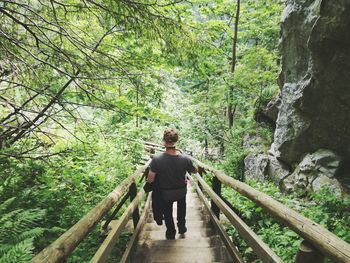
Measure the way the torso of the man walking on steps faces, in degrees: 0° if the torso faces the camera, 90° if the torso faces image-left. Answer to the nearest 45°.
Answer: approximately 180°

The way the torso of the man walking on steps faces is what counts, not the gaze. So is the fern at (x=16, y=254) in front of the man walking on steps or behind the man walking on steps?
behind
